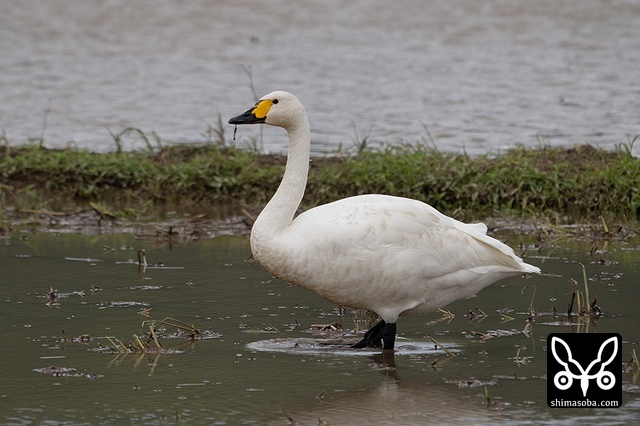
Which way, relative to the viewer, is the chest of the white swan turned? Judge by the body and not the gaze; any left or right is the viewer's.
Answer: facing to the left of the viewer
